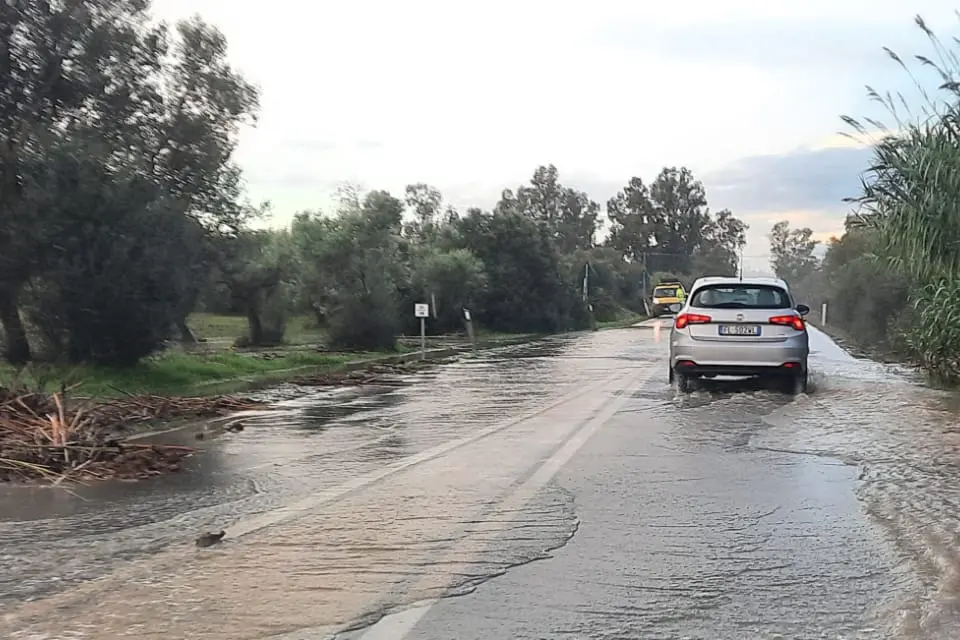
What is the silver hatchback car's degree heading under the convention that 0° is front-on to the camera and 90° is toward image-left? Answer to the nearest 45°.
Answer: approximately 180°
